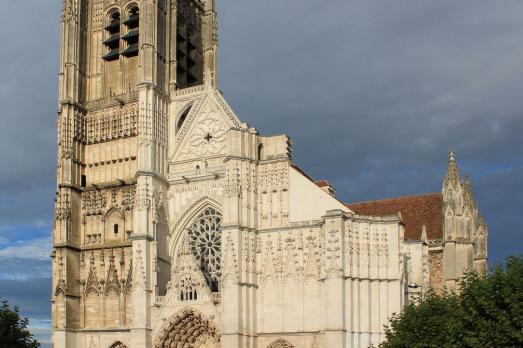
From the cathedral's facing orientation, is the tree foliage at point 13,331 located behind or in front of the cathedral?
in front

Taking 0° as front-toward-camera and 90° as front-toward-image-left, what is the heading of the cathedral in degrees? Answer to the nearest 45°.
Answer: approximately 45°

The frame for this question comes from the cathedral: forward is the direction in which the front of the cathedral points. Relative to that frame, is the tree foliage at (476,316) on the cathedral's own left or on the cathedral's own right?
on the cathedral's own left
